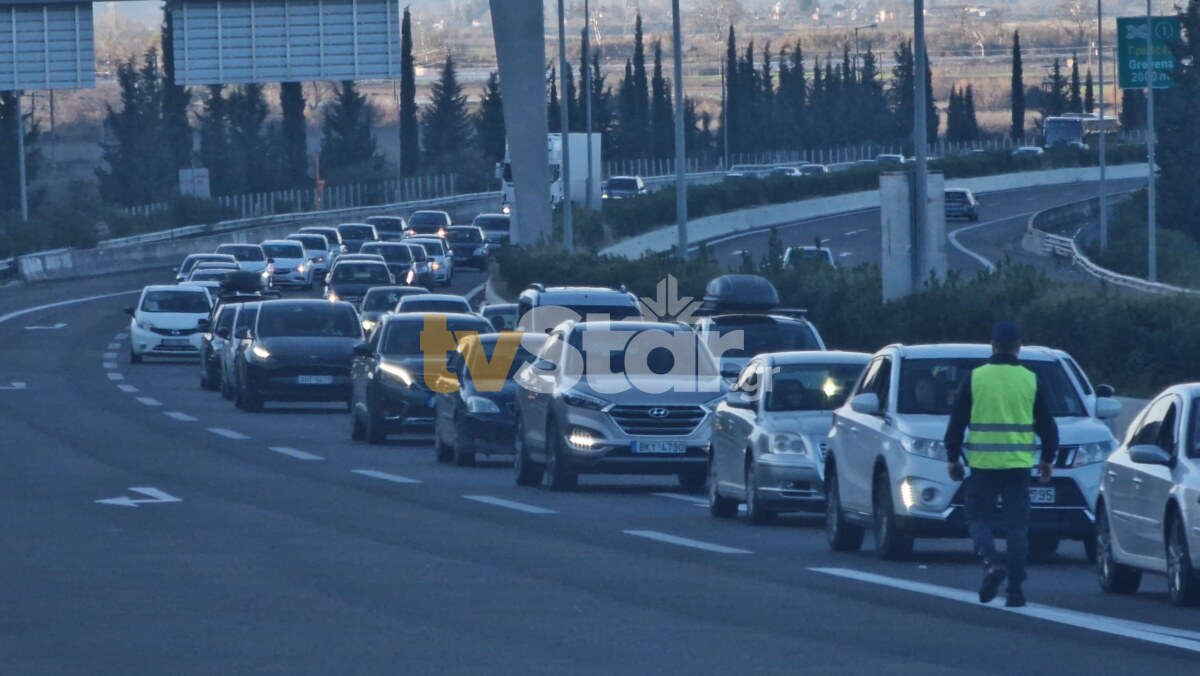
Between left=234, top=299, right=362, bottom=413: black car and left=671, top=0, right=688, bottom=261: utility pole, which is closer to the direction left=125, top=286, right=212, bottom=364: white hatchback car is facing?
the black car

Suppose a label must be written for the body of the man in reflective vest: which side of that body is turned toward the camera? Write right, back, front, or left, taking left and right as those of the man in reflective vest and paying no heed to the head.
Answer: back

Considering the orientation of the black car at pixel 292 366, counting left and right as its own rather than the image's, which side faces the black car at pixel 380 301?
back

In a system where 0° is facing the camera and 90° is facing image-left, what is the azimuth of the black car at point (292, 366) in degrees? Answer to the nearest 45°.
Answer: approximately 0°

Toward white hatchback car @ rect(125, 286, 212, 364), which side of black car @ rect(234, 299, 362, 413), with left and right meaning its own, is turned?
back

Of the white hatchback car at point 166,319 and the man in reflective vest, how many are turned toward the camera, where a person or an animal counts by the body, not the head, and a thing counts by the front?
1

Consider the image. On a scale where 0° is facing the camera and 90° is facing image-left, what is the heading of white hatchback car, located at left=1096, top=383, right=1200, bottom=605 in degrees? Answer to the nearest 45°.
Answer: approximately 315°

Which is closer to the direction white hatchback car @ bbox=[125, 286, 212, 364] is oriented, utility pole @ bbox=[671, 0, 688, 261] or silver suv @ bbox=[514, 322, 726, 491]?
the silver suv

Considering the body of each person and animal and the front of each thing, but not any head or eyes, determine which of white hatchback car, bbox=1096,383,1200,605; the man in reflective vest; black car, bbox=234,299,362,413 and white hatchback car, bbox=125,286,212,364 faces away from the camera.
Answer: the man in reflective vest

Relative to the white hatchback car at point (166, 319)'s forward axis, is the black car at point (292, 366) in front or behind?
in front

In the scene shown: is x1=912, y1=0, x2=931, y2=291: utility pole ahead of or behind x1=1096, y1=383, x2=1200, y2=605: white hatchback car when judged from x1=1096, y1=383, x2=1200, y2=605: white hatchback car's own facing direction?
behind

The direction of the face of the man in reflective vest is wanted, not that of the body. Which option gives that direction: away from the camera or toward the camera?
away from the camera

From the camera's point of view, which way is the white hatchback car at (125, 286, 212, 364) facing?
toward the camera
